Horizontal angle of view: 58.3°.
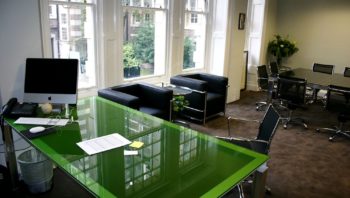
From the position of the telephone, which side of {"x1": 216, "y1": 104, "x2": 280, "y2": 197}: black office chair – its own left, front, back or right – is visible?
front

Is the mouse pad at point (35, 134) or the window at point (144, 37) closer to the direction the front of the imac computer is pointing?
the mouse pad

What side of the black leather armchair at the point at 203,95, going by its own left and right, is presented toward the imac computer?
right

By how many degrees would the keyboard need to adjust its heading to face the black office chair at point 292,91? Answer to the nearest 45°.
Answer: approximately 90° to its left

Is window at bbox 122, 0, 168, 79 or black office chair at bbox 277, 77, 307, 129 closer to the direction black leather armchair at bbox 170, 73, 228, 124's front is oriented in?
the black office chair

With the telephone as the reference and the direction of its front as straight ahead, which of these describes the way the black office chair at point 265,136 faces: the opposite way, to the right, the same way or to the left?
to the right

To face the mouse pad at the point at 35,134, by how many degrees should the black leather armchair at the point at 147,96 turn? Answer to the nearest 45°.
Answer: approximately 90° to its right

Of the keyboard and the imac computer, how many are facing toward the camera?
2

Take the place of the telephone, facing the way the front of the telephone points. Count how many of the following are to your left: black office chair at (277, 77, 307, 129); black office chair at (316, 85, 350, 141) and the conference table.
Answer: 3

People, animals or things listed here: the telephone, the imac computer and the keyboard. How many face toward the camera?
3

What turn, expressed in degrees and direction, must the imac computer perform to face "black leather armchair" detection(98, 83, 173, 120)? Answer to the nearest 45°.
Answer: approximately 135° to its left
